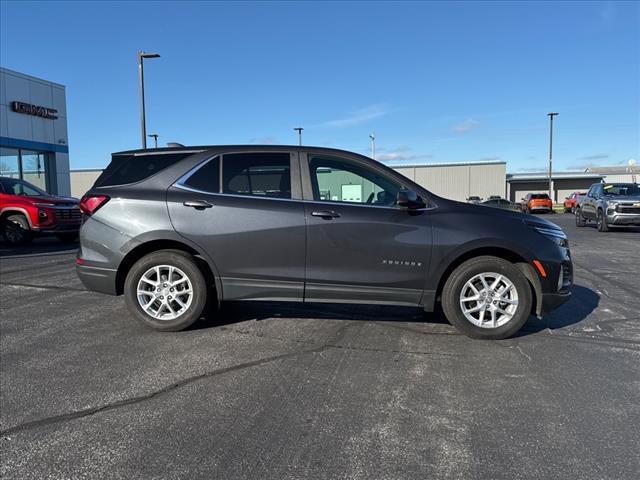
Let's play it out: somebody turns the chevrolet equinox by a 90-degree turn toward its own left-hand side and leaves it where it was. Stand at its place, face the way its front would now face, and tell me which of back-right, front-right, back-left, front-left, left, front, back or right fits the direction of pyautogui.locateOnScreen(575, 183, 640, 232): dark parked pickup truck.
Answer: front-right

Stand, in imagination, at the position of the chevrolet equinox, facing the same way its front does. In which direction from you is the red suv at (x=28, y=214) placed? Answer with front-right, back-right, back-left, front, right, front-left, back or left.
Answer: back-left

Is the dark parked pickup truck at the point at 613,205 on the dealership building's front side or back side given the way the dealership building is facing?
on the front side

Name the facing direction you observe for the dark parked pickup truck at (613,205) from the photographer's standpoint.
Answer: facing the viewer and to the right of the viewer

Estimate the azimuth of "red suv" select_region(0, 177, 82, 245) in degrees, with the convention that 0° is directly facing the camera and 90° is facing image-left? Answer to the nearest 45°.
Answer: approximately 315°

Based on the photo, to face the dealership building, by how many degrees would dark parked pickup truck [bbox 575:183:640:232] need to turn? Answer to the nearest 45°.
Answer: approximately 135° to its right

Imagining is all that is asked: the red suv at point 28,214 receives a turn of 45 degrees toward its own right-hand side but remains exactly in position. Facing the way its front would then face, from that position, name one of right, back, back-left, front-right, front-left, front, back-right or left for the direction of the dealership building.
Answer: back

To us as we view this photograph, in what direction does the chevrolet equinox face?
facing to the right of the viewer

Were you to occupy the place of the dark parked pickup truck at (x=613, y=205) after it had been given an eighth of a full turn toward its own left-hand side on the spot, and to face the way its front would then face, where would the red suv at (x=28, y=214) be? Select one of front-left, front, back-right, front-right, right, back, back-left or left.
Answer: back-right

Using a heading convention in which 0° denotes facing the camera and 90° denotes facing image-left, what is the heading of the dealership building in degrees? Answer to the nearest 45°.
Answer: approximately 315°

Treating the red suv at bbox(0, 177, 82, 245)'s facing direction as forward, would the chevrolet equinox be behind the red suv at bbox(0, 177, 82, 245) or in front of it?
in front
